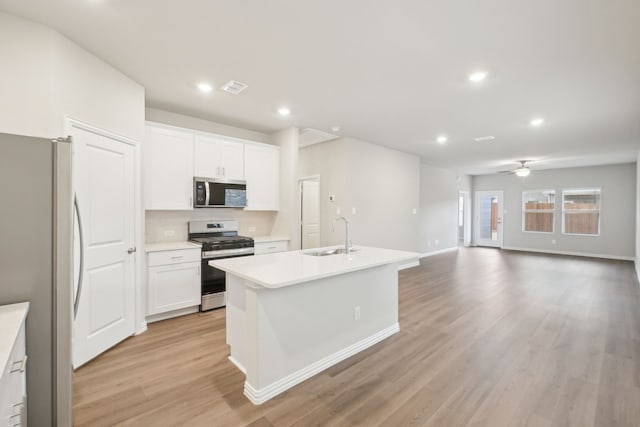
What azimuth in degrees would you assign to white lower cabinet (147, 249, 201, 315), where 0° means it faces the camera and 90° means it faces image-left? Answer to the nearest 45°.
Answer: approximately 315°

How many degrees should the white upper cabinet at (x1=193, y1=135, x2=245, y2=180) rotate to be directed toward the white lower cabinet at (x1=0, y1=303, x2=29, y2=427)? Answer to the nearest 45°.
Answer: approximately 45° to its right

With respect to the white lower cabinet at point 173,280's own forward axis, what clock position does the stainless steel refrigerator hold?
The stainless steel refrigerator is roughly at 2 o'clock from the white lower cabinet.

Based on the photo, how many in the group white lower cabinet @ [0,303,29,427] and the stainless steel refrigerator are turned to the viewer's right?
2

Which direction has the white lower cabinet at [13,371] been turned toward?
to the viewer's right

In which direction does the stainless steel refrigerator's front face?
to the viewer's right

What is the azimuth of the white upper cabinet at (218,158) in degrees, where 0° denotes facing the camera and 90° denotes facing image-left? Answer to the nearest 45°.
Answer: approximately 315°
